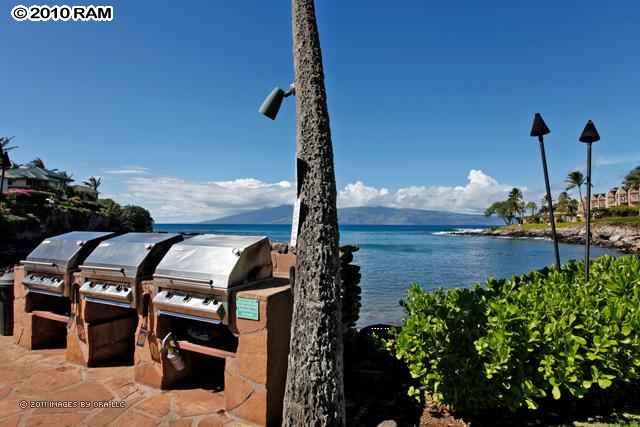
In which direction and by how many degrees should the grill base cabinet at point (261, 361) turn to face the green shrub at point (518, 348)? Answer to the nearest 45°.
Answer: approximately 135° to its left

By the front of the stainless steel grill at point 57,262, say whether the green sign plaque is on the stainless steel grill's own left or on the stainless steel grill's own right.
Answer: on the stainless steel grill's own left

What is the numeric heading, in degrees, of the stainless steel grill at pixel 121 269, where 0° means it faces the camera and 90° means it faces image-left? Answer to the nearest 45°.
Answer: approximately 45°

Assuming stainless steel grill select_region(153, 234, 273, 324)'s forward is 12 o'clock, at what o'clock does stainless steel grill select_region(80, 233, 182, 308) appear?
stainless steel grill select_region(80, 233, 182, 308) is roughly at 3 o'clock from stainless steel grill select_region(153, 234, 273, 324).

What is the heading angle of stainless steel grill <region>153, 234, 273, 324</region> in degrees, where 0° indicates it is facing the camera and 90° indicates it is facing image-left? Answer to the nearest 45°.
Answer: approximately 45°
